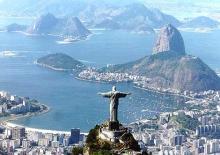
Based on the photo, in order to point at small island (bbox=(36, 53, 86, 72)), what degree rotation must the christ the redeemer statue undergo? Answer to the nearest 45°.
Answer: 0° — it already faces it

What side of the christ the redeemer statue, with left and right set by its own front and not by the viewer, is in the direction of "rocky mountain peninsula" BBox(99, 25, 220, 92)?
front

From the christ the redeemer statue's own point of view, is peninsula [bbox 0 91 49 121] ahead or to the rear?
ahead

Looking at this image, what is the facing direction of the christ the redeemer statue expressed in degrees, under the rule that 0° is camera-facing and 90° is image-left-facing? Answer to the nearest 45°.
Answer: approximately 180°
